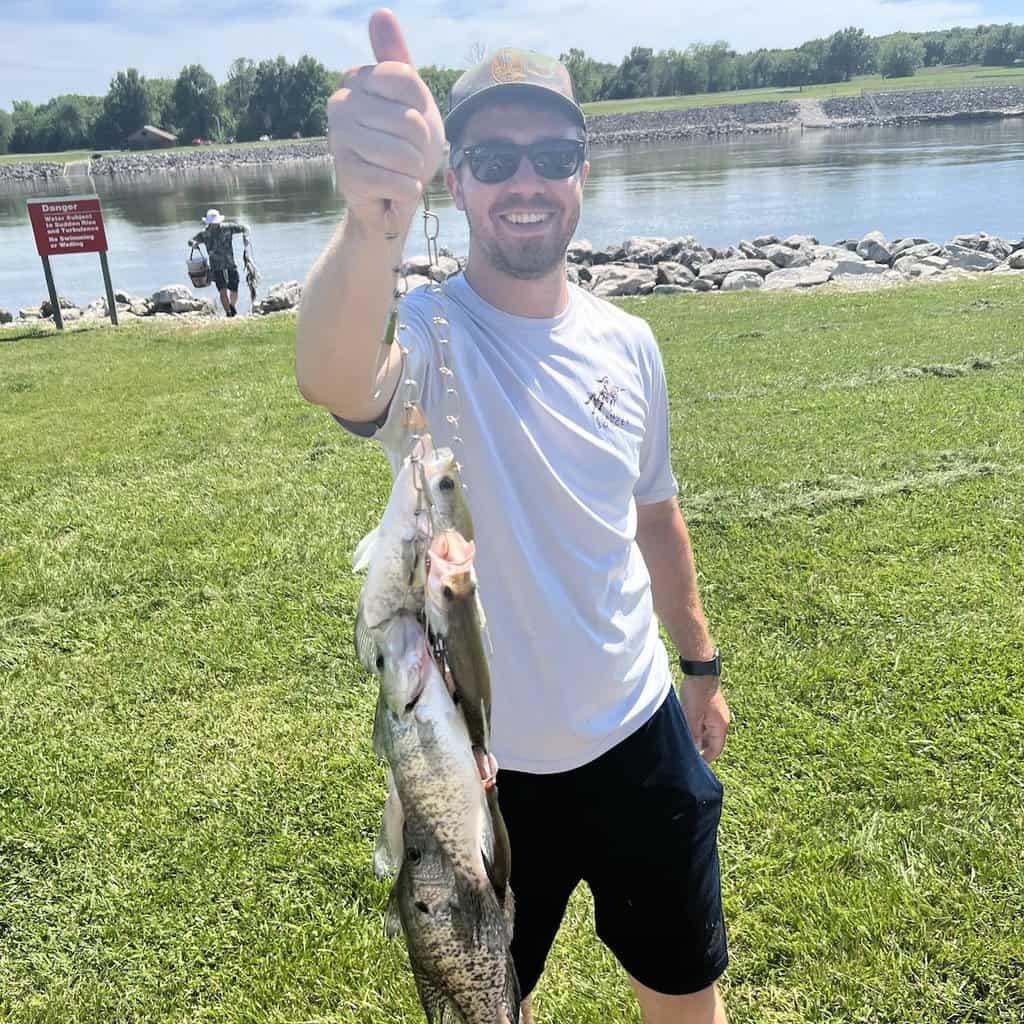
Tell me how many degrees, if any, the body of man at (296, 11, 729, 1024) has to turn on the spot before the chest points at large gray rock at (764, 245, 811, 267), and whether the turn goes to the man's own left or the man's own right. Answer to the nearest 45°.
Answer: approximately 180°

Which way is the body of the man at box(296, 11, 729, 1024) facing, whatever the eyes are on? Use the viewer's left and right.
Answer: facing the viewer

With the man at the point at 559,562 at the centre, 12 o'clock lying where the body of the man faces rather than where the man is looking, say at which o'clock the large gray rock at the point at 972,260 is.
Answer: The large gray rock is roughly at 7 o'clock from the man.

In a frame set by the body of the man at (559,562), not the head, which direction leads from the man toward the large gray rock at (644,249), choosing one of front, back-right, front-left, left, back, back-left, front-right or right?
back

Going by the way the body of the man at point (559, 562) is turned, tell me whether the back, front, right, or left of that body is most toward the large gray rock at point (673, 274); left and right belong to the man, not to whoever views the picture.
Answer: back

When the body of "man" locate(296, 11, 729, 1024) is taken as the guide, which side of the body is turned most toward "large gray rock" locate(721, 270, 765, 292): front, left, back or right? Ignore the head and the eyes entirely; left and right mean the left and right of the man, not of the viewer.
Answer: back
